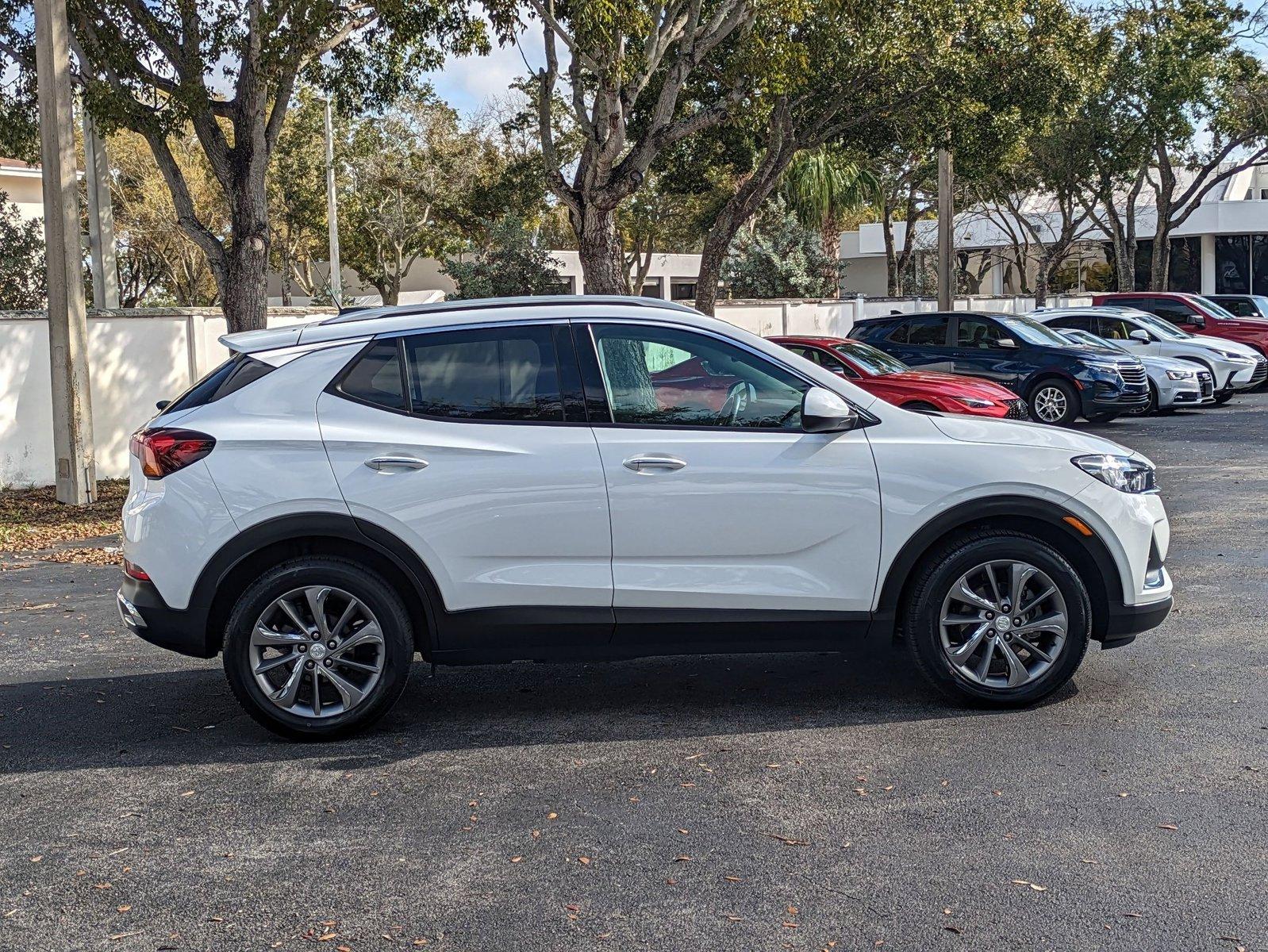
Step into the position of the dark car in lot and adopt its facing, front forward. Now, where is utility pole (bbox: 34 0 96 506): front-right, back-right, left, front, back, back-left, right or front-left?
right

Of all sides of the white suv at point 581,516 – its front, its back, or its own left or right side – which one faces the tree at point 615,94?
left

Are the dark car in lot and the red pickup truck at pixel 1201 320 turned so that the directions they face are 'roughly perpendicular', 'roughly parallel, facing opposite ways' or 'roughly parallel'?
roughly parallel

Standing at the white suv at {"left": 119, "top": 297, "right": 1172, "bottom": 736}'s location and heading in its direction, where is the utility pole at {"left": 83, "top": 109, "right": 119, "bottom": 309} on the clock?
The utility pole is roughly at 8 o'clock from the white suv.

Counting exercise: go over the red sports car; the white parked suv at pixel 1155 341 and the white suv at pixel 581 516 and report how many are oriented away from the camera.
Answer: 0

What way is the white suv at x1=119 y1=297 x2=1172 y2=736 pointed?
to the viewer's right

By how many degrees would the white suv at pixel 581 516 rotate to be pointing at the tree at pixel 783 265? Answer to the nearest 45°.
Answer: approximately 90° to its left

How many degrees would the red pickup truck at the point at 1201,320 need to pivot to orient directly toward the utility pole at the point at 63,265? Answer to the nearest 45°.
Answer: approximately 90° to its right

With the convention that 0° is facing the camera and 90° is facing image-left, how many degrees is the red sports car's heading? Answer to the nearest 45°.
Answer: approximately 315°

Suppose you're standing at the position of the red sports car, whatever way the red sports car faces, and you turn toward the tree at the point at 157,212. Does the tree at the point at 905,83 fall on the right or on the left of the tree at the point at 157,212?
right

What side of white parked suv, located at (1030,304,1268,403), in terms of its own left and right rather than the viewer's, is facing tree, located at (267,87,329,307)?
back

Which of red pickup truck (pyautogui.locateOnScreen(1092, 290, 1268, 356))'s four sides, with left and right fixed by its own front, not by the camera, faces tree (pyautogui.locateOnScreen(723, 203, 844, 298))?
back

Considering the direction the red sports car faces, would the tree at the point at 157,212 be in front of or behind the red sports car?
behind

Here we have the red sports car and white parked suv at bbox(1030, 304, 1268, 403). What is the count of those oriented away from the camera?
0

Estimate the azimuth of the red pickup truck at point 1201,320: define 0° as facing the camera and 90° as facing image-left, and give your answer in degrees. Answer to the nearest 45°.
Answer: approximately 315°
